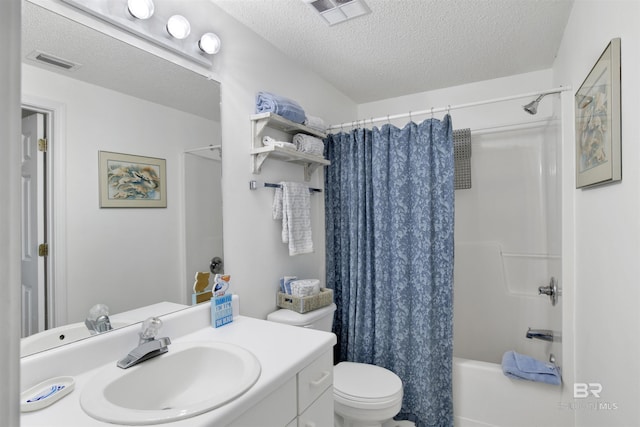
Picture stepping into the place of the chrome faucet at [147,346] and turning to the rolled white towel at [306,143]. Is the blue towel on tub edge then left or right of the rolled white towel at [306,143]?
right

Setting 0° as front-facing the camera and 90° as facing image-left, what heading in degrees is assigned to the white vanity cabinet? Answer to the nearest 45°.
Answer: approximately 315°

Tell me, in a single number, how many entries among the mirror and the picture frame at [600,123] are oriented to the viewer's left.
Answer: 1

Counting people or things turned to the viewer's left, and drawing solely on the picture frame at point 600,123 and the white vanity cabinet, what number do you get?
1

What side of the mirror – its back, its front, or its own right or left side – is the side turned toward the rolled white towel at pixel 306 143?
left

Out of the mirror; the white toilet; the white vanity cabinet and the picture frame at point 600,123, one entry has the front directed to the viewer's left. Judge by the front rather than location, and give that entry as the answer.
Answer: the picture frame

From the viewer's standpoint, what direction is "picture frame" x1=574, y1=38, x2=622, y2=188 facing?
to the viewer's left
